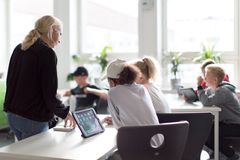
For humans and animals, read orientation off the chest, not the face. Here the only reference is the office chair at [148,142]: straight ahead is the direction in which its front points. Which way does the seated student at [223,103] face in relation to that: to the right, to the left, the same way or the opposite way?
to the left

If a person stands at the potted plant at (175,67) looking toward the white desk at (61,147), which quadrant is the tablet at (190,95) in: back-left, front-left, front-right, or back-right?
front-left

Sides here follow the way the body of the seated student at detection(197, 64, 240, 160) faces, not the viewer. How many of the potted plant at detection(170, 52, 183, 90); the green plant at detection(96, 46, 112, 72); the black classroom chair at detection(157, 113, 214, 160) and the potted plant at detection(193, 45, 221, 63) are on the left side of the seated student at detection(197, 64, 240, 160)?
1

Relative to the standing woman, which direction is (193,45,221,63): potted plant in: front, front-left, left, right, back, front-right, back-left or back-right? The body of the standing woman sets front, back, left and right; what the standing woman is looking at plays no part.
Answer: front

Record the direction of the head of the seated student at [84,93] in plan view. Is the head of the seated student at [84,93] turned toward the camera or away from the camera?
toward the camera

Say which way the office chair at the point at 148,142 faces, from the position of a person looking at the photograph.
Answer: facing away from the viewer

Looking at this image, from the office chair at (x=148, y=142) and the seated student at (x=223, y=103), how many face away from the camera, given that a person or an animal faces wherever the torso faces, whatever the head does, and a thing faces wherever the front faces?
1

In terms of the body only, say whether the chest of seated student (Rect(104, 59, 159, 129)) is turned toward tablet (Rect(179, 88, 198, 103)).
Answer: no

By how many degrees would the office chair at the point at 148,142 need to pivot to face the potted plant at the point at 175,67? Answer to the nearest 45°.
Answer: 0° — it already faces it

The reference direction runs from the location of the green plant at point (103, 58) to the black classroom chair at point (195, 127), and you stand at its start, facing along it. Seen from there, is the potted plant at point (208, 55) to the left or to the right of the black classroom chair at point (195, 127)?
left

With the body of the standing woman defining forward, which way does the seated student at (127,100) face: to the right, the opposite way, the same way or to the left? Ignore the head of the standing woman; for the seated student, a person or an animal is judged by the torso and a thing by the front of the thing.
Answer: to the left

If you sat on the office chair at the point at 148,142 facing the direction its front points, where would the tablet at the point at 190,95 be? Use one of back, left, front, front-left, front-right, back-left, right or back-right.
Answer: front

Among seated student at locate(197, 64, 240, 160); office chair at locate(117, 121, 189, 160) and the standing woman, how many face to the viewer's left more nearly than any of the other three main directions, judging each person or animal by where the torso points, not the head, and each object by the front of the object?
1

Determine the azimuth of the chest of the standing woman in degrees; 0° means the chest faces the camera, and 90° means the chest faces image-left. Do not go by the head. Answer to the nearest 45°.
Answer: approximately 225°

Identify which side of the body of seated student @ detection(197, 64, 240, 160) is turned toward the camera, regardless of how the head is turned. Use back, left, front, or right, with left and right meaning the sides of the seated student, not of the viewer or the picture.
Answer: left
